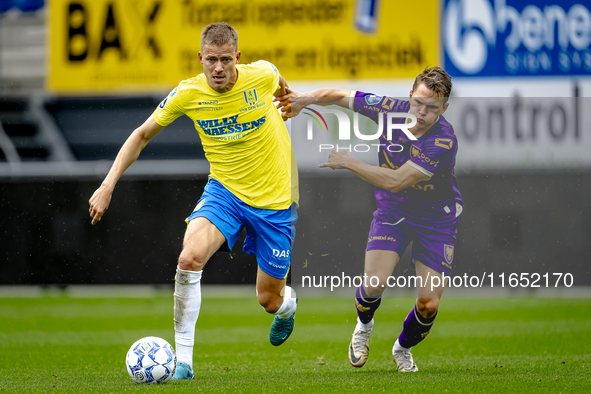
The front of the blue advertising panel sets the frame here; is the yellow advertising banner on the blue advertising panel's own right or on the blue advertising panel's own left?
on the blue advertising panel's own right

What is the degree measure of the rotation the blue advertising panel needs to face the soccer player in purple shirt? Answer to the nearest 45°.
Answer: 0° — it already faces them

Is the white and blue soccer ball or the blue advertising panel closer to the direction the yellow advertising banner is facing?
the white and blue soccer ball

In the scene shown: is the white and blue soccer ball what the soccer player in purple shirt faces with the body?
yes

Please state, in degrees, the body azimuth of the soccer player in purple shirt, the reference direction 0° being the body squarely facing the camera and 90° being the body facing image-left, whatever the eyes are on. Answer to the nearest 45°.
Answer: approximately 45°

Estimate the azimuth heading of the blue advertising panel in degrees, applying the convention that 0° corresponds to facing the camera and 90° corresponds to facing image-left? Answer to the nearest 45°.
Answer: approximately 0°

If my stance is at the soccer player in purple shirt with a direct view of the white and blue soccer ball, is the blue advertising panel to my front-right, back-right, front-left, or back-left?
back-right

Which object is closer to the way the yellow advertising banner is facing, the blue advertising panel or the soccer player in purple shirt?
the soccer player in purple shirt

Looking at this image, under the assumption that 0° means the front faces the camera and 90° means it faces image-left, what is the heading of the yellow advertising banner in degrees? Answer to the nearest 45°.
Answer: approximately 0°

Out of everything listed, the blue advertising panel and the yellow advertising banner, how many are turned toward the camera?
2

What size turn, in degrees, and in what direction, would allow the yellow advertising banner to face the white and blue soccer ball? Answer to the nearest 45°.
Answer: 0° — it already faces it
